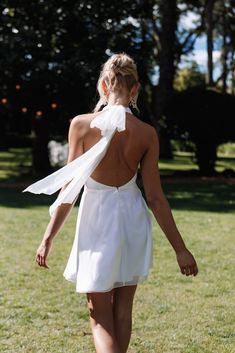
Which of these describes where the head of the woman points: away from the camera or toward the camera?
away from the camera

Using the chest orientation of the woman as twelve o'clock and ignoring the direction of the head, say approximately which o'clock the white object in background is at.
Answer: The white object in background is roughly at 12 o'clock from the woman.

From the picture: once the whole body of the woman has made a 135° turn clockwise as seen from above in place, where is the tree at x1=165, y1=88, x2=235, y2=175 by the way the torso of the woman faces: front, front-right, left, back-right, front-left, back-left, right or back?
back-left

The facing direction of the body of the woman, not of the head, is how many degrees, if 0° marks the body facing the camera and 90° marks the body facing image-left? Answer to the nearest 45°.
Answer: approximately 180°
